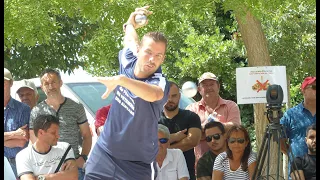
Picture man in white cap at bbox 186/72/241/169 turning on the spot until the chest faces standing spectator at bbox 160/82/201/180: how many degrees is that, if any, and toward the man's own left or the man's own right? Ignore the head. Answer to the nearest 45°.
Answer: approximately 45° to the man's own right

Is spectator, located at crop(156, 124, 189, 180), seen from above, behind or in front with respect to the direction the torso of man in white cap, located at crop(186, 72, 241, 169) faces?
in front

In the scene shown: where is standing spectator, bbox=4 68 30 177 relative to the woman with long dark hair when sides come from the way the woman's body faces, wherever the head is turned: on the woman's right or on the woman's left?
on the woman's right

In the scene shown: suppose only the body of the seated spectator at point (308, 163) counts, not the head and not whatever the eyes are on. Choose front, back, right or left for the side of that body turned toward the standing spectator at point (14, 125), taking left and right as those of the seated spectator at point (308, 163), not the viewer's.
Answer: right

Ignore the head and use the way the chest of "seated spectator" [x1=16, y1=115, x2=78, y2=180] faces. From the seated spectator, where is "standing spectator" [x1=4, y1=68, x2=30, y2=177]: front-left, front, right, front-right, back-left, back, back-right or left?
back
